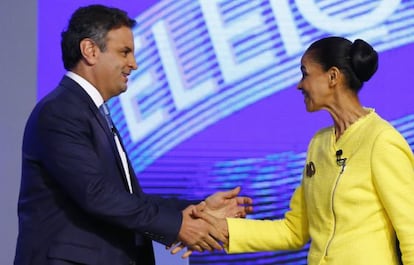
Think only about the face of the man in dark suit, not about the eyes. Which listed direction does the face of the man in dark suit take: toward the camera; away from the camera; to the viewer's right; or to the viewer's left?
to the viewer's right

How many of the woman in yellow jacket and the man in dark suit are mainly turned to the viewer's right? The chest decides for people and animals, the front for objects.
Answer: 1

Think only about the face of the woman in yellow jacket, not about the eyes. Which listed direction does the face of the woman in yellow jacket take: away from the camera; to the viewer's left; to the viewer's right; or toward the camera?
to the viewer's left

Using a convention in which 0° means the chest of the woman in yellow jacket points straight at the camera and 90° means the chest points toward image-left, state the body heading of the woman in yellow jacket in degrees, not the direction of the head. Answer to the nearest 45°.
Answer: approximately 45°

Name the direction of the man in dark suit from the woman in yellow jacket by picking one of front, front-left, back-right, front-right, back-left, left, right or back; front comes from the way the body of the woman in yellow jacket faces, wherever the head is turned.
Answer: front-right

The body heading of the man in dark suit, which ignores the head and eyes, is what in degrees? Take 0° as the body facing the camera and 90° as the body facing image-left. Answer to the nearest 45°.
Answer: approximately 270°

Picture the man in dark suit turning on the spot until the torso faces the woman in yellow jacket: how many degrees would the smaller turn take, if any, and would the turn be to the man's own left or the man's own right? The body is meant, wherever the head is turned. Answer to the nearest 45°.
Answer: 0° — they already face them
